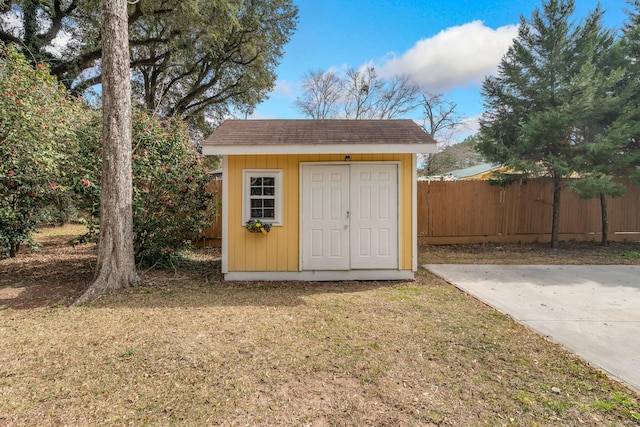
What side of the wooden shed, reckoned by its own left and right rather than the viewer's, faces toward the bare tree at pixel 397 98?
back

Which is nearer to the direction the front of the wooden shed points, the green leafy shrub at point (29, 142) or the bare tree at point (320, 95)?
the green leafy shrub

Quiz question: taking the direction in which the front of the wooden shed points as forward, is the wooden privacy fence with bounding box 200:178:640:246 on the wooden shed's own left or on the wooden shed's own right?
on the wooden shed's own left

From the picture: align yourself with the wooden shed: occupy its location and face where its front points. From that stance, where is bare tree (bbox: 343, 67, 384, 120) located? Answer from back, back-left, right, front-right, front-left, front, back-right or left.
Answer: back

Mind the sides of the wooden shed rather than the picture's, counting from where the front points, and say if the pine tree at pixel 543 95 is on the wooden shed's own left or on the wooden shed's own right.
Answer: on the wooden shed's own left

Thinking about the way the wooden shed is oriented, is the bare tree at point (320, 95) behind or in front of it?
behind

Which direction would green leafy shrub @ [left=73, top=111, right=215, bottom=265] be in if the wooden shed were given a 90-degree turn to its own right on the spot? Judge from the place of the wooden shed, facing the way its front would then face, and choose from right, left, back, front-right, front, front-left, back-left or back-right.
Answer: front

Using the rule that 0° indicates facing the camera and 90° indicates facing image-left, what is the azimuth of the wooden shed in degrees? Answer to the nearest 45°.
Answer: approximately 0°

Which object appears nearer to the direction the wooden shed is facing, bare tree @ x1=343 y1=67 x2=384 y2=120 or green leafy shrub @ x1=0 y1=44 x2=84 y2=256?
the green leafy shrub

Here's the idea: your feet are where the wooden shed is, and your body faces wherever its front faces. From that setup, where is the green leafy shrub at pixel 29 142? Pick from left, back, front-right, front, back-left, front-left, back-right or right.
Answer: right
